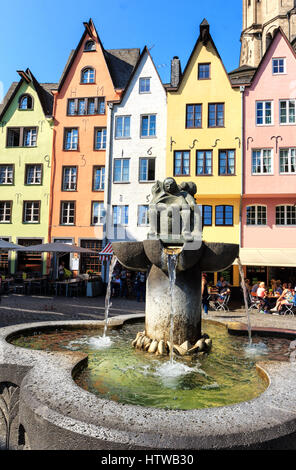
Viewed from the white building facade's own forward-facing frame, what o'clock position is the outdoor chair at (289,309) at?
The outdoor chair is roughly at 11 o'clock from the white building facade.

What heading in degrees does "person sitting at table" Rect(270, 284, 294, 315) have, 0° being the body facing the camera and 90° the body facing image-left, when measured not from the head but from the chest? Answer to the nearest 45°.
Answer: approximately 90°

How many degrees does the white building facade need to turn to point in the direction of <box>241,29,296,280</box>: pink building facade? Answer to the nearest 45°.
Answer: approximately 90° to its left

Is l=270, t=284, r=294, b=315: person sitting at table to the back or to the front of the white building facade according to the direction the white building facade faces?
to the front

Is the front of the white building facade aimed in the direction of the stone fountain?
yes

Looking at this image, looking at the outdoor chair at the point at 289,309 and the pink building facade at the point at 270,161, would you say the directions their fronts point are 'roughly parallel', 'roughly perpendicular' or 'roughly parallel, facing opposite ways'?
roughly perpendicular

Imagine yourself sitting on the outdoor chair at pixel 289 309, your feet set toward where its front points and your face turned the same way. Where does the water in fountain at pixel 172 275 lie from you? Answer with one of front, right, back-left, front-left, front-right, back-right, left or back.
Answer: left

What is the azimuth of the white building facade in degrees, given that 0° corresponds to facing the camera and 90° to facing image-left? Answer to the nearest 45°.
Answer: approximately 0°

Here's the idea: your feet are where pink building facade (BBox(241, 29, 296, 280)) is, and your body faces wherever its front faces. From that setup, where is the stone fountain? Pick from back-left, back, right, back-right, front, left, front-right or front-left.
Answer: front

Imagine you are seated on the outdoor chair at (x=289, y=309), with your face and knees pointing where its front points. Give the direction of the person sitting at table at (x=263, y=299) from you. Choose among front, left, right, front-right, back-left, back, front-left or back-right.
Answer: front

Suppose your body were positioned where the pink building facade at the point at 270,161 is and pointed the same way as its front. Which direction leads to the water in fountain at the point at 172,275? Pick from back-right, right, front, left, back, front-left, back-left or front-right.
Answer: front

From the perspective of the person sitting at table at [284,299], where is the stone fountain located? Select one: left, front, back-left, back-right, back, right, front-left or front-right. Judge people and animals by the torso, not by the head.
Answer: left

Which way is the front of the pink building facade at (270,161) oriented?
toward the camera

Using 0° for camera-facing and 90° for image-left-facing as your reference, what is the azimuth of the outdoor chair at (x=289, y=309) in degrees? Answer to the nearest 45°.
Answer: approximately 90°

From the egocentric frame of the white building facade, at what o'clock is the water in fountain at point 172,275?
The water in fountain is roughly at 12 o'clock from the white building facade.
